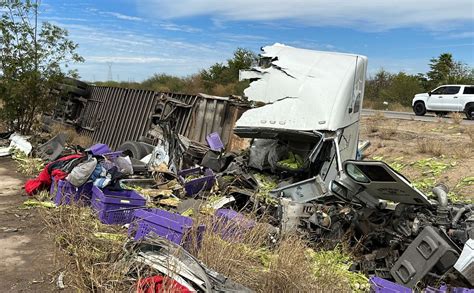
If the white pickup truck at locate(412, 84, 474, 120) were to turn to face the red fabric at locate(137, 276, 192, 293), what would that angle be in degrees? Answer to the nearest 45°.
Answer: approximately 90° to its left

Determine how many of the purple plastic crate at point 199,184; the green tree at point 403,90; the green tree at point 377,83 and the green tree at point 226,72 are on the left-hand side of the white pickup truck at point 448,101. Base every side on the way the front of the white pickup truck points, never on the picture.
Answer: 1

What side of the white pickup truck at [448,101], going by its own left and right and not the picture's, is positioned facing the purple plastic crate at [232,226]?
left

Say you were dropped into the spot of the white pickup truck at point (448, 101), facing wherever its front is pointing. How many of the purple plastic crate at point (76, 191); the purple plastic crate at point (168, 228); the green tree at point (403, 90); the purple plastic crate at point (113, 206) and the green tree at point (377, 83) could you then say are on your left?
3

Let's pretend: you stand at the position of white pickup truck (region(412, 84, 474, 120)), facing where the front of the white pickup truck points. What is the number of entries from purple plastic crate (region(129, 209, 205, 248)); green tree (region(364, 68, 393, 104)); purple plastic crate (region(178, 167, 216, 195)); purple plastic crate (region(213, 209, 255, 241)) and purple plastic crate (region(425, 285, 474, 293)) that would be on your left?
4

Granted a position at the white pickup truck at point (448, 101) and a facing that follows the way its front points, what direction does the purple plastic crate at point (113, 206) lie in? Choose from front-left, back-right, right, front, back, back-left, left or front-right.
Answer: left

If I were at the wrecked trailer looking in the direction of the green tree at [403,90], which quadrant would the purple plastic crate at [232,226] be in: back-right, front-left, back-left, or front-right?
back-right

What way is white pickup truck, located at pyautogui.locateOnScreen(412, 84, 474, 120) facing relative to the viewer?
to the viewer's left

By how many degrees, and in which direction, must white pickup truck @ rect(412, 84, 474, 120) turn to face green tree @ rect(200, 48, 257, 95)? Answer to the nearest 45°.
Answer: approximately 45° to its right

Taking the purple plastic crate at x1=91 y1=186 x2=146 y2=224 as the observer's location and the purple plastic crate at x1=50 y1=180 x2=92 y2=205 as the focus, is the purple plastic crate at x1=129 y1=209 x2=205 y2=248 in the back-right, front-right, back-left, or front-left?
back-left

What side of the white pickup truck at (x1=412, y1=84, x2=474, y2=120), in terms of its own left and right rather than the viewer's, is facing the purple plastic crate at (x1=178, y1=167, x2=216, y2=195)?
left

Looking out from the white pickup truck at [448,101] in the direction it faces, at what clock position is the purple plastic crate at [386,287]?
The purple plastic crate is roughly at 9 o'clock from the white pickup truck.
